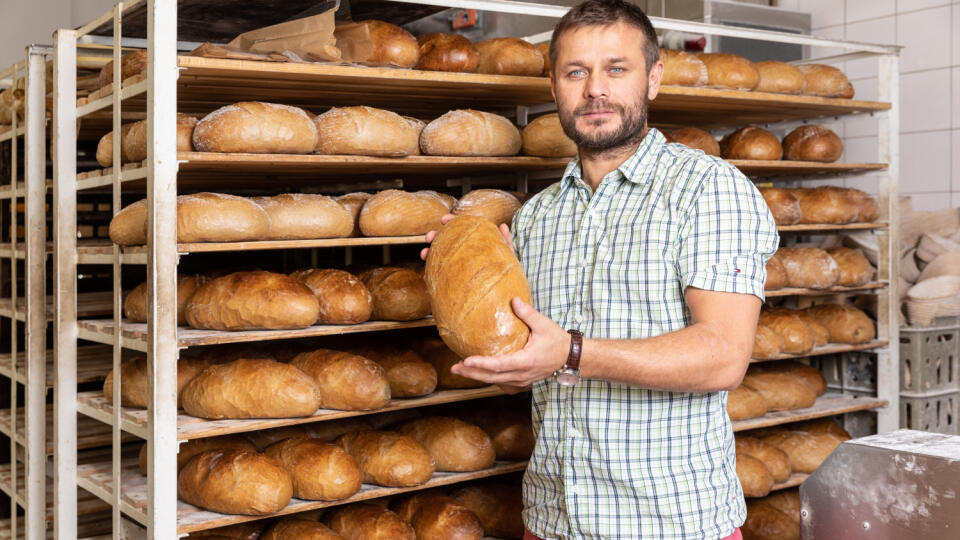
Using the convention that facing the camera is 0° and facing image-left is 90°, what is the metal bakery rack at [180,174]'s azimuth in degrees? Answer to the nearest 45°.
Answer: approximately 315°
